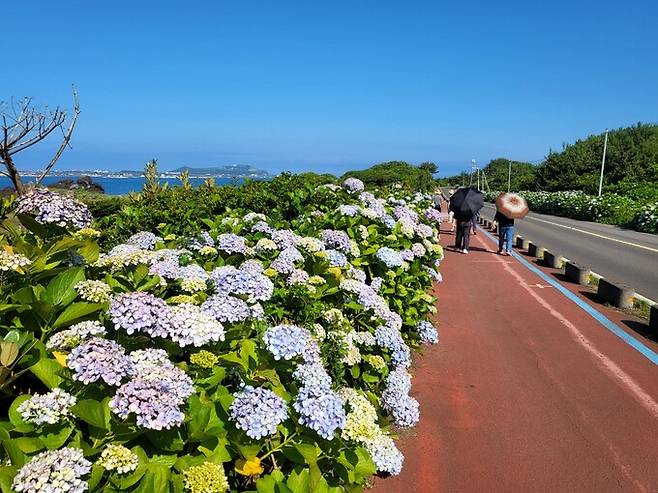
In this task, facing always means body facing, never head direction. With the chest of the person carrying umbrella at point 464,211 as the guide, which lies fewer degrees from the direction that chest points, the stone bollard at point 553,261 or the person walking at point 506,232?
the person walking

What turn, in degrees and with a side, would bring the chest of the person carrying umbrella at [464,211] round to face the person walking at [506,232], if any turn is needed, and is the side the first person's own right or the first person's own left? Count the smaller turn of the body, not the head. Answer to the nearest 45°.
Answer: approximately 90° to the first person's own right

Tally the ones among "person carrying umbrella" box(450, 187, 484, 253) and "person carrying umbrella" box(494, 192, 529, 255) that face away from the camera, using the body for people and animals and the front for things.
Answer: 2

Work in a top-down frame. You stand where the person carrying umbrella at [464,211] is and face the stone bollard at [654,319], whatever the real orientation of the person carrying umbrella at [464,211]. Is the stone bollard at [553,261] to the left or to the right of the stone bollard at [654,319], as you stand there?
left

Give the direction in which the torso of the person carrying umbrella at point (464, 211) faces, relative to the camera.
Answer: away from the camera

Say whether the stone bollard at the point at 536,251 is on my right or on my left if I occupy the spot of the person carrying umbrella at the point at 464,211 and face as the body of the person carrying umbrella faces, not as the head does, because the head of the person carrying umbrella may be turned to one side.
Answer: on my right

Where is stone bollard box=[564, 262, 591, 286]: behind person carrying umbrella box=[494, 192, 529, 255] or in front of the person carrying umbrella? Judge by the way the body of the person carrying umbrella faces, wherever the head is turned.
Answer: behind

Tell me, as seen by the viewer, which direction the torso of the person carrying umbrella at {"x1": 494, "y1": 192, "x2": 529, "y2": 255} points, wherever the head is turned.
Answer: away from the camera

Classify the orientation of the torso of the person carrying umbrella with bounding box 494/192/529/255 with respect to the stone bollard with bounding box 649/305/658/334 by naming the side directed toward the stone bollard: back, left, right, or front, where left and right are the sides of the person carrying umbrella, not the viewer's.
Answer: back

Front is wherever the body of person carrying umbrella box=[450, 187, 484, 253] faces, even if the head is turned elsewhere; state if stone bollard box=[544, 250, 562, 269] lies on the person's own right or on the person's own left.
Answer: on the person's own right

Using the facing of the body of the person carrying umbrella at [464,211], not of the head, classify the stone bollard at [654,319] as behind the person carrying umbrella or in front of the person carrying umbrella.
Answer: behind

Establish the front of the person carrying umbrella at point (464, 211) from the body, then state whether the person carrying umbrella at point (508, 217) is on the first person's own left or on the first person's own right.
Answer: on the first person's own right

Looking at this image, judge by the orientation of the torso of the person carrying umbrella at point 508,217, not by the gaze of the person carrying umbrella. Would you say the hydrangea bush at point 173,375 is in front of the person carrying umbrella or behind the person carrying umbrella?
behind
